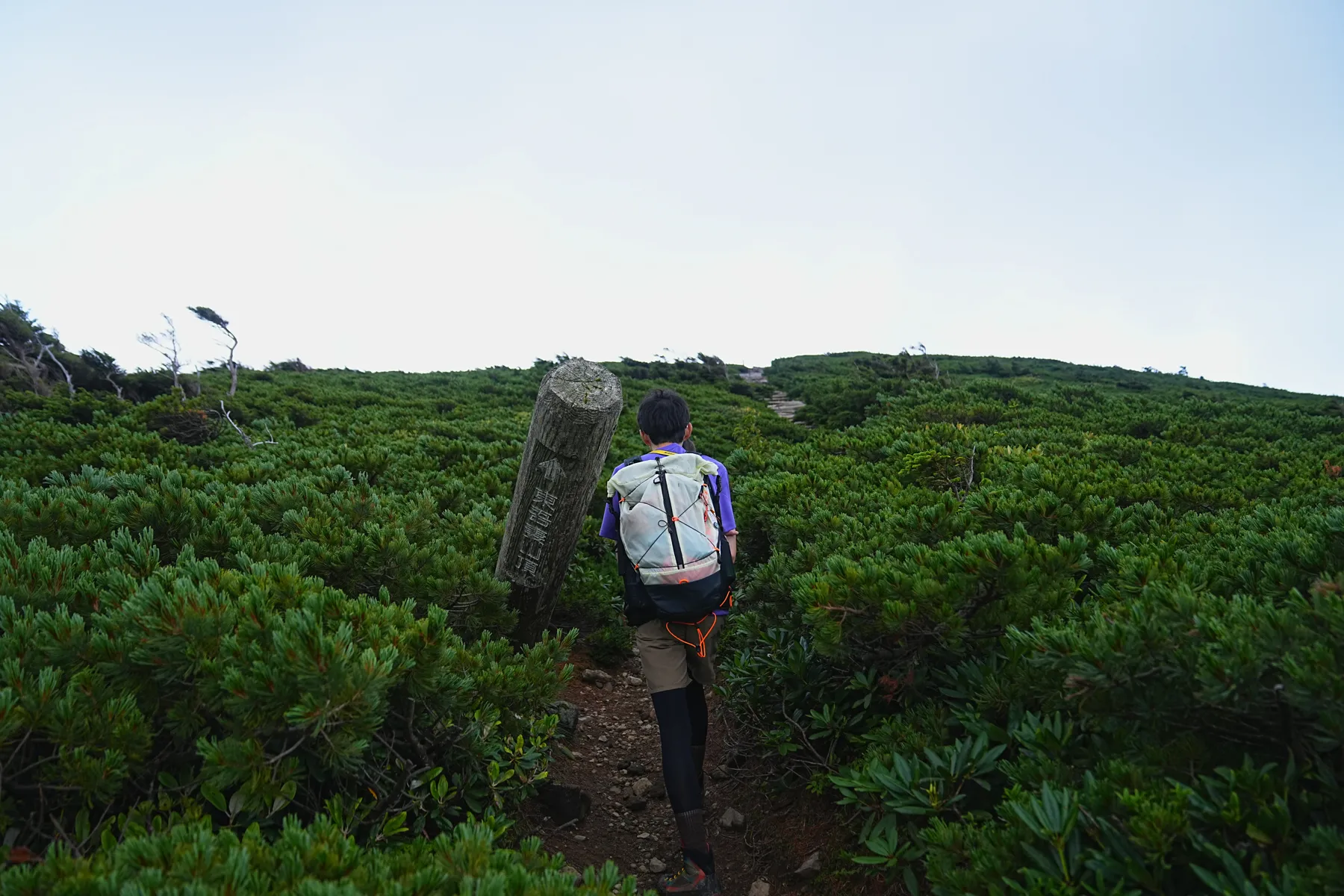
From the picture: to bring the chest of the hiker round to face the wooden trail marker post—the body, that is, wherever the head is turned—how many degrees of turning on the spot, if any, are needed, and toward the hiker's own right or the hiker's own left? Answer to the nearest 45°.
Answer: approximately 45° to the hiker's own left

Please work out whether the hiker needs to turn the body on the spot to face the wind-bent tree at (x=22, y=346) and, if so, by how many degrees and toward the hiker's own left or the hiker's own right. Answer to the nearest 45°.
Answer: approximately 45° to the hiker's own left

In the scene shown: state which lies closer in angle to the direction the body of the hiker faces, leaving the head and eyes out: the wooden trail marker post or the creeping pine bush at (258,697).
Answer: the wooden trail marker post

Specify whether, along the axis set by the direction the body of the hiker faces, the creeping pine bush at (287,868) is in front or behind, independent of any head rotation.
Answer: behind

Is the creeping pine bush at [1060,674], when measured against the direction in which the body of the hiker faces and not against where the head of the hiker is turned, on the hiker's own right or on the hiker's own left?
on the hiker's own right

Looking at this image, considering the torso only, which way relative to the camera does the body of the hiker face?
away from the camera

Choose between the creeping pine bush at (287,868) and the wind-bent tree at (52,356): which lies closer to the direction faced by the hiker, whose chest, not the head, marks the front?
the wind-bent tree

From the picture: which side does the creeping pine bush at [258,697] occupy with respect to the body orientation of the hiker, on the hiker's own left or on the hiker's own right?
on the hiker's own left

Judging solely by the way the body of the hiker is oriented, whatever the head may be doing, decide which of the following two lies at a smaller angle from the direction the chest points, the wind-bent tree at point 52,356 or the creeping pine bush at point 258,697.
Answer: the wind-bent tree

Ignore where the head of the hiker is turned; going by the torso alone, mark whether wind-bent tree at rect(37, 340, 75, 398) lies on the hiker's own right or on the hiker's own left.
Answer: on the hiker's own left
